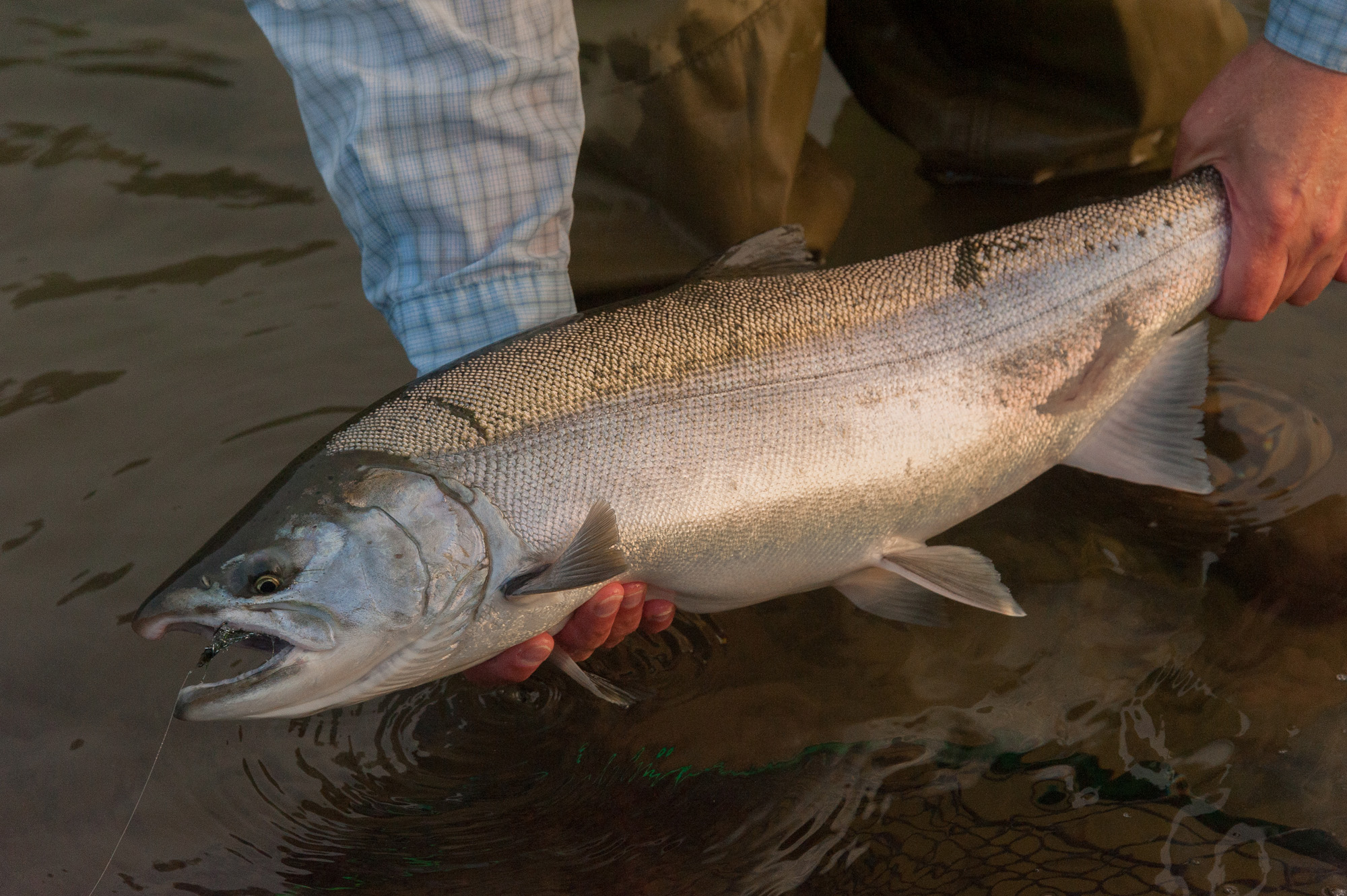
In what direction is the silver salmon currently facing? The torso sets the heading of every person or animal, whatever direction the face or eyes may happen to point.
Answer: to the viewer's left
